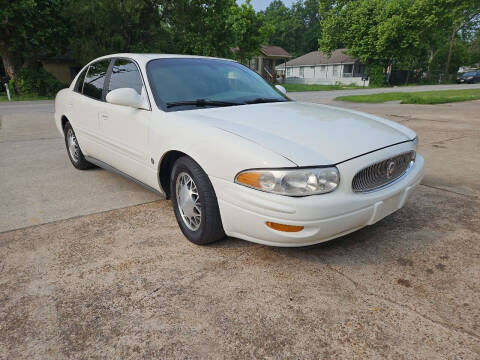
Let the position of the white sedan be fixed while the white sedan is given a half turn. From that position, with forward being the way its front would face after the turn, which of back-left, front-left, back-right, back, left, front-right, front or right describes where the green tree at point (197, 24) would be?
front-right

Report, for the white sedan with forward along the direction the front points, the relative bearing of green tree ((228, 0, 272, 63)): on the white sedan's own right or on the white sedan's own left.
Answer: on the white sedan's own left

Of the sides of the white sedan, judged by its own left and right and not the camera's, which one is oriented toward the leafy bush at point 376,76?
left

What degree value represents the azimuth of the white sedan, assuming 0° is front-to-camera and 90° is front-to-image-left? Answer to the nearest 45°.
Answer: approximately 315°

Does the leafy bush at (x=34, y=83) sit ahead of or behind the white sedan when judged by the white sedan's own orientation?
behind

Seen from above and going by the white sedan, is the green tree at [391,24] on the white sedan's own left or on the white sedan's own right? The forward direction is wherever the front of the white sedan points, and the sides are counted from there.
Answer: on the white sedan's own left

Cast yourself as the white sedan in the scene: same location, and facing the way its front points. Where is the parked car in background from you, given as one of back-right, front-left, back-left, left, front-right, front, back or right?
left

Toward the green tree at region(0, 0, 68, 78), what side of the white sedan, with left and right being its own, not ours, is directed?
back

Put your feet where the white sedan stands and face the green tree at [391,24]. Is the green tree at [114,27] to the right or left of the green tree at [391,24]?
left

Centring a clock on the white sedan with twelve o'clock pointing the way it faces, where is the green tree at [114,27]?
The green tree is roughly at 7 o'clock from the white sedan.
